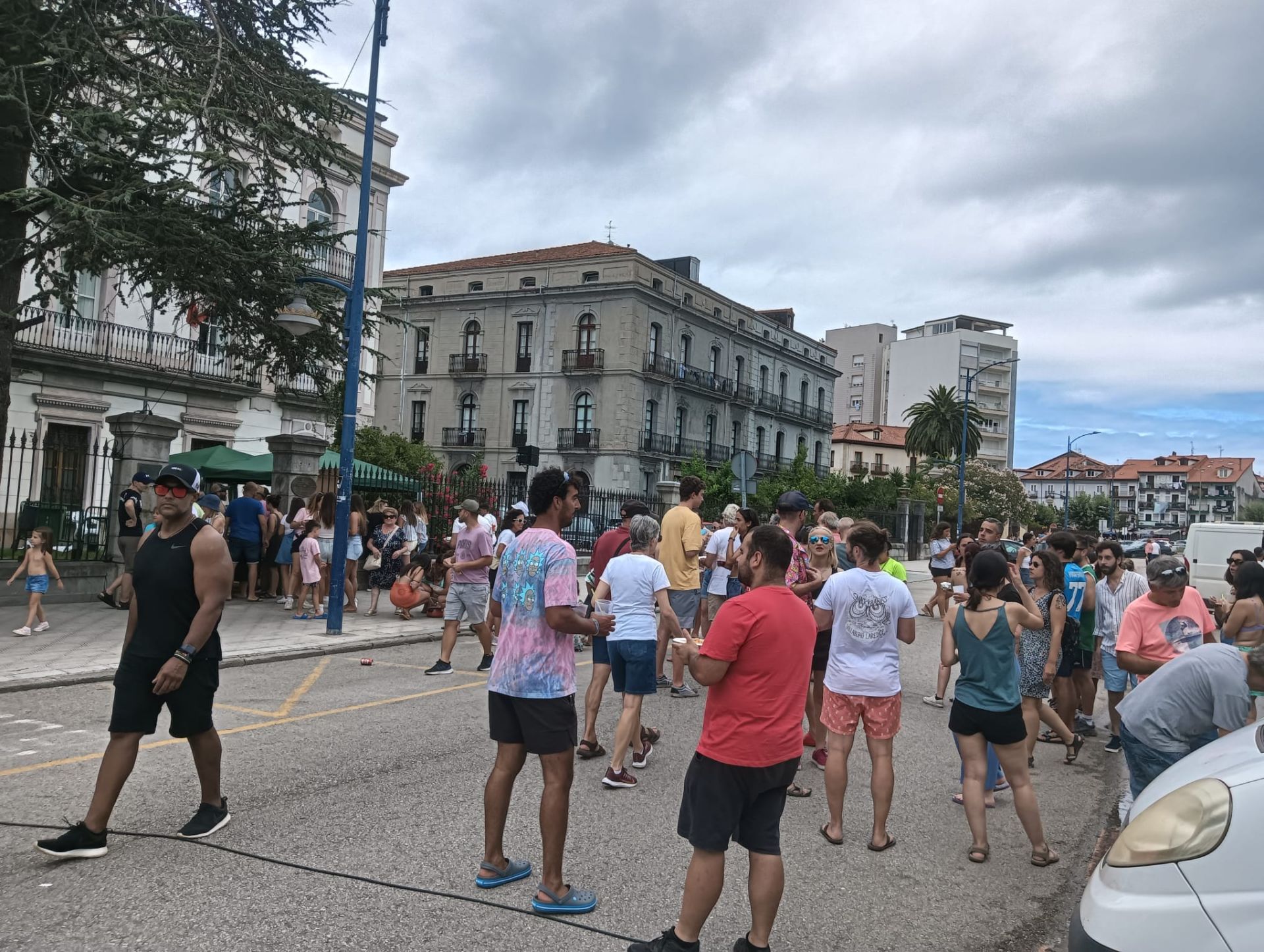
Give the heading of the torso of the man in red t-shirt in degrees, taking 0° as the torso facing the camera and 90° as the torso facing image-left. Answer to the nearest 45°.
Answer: approximately 135°

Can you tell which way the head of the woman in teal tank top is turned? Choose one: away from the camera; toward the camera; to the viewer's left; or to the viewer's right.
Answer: away from the camera

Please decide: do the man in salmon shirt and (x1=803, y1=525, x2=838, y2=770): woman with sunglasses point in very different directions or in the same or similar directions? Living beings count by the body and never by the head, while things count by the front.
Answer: same or similar directions

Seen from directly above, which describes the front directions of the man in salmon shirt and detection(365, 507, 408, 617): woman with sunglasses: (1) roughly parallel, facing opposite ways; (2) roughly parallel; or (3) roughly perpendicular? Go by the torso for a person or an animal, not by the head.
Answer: roughly parallel

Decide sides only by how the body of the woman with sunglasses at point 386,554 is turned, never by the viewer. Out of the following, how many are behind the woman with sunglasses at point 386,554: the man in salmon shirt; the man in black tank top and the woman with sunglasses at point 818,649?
0

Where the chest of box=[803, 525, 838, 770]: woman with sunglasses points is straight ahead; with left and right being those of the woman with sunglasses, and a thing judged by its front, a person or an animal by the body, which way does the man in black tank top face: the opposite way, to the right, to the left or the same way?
the same way

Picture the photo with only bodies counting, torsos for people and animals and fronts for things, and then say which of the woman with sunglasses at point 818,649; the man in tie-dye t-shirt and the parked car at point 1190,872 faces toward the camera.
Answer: the woman with sunglasses

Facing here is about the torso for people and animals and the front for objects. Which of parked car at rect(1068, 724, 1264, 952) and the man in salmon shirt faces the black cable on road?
the parked car

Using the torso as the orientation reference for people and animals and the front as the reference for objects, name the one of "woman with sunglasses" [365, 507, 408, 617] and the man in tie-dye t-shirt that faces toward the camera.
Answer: the woman with sunglasses

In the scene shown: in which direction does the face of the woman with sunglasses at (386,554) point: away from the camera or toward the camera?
toward the camera

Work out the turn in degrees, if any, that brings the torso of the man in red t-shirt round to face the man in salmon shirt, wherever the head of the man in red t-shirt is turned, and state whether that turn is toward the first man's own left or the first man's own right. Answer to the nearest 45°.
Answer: approximately 90° to the first man's own right

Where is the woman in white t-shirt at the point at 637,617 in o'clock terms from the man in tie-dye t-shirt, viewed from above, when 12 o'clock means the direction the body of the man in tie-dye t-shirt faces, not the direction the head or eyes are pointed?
The woman in white t-shirt is roughly at 11 o'clock from the man in tie-dye t-shirt.

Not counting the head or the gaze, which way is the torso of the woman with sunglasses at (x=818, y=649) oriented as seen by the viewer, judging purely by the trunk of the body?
toward the camera

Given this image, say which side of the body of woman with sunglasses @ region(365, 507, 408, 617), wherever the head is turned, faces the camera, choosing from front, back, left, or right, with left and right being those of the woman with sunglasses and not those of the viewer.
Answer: front
